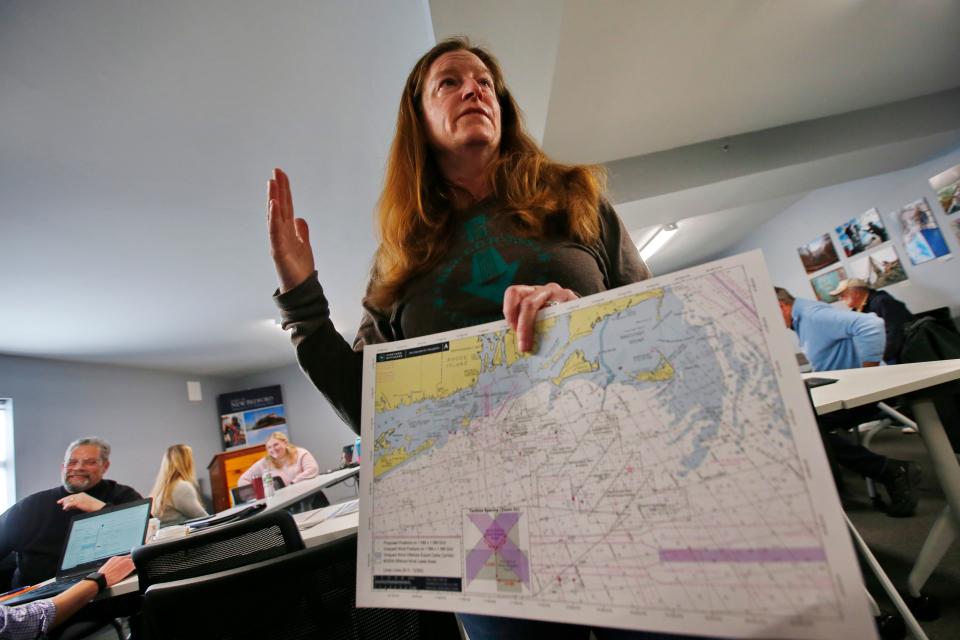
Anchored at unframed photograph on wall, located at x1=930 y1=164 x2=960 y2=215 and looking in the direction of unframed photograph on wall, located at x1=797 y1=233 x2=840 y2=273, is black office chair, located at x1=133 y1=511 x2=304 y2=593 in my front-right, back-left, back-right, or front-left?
back-left

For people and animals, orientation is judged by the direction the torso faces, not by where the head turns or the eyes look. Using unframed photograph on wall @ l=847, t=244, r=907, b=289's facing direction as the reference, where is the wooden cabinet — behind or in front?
in front

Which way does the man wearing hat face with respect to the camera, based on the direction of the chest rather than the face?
to the viewer's left

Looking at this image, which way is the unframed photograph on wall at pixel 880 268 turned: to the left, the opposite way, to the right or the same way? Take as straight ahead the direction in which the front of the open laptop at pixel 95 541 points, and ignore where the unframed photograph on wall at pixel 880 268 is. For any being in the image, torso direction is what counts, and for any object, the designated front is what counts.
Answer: to the right

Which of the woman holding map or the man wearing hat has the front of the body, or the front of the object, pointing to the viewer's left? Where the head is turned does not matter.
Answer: the man wearing hat

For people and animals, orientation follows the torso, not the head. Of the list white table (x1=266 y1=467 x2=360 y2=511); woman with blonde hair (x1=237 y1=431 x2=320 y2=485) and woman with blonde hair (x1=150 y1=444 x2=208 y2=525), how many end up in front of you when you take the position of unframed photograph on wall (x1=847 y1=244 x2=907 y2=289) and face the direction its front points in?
3

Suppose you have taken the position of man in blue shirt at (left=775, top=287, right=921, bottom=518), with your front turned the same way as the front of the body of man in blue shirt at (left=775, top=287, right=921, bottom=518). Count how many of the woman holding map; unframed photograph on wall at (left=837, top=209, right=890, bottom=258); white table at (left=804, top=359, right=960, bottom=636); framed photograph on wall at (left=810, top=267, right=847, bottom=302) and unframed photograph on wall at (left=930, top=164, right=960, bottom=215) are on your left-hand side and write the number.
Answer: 2
